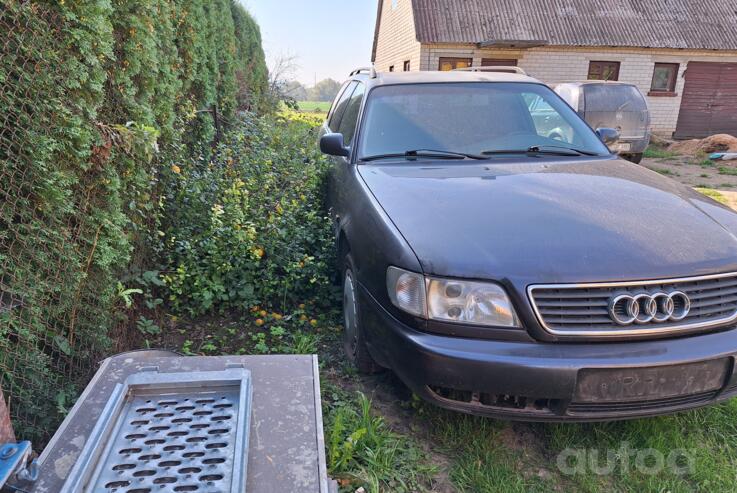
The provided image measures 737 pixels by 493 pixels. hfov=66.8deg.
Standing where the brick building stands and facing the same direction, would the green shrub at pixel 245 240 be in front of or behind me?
in front

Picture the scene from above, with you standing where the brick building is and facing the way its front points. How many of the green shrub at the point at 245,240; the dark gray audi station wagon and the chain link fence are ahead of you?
3

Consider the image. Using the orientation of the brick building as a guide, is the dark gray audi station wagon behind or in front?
in front

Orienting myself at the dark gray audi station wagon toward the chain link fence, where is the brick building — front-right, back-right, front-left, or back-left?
back-right

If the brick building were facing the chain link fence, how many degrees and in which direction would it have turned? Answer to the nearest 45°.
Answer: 0° — it already faces it

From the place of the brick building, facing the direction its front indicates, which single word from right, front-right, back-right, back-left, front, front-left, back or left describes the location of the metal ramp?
front

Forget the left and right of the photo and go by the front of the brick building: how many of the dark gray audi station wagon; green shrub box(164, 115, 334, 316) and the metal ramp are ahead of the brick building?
3

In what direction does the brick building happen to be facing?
toward the camera
